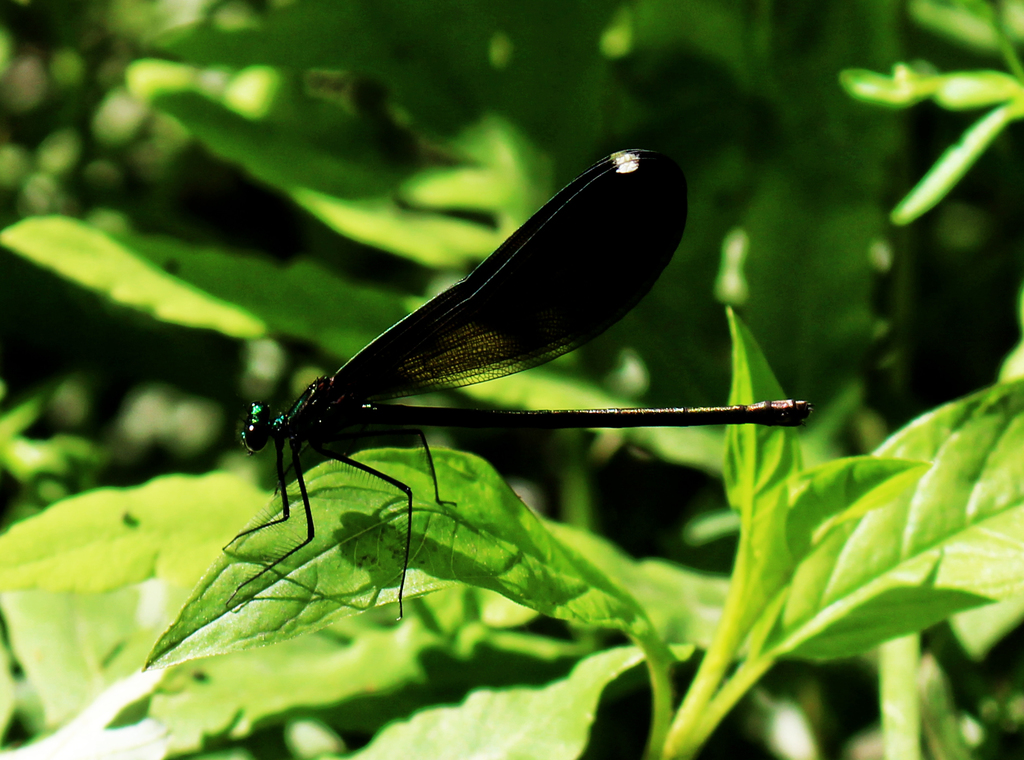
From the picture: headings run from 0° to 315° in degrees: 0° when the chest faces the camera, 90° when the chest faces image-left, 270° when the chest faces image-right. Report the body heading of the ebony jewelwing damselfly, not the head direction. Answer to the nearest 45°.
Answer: approximately 90°

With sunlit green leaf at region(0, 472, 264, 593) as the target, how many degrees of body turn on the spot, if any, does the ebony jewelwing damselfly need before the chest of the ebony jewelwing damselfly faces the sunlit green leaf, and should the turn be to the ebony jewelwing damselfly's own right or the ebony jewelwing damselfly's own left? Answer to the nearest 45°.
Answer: approximately 45° to the ebony jewelwing damselfly's own left

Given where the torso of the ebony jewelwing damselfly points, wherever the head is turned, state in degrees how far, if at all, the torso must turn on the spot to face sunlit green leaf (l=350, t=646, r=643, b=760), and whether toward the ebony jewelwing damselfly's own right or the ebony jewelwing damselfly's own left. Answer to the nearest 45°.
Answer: approximately 90° to the ebony jewelwing damselfly's own left
